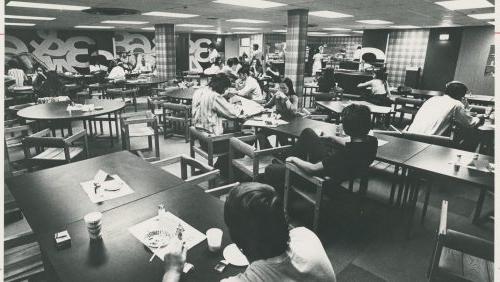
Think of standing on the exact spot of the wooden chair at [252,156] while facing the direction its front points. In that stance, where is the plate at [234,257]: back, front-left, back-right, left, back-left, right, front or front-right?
back-right

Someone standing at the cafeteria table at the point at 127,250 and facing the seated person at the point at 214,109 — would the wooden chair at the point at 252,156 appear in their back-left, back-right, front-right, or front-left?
front-right

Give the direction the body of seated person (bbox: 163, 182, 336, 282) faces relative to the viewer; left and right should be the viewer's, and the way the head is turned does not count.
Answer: facing away from the viewer and to the left of the viewer

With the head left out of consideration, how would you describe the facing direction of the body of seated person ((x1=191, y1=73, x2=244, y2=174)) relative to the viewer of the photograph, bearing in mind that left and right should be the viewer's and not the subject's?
facing away from the viewer and to the right of the viewer

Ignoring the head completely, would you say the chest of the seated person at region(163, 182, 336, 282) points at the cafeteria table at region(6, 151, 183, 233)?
yes

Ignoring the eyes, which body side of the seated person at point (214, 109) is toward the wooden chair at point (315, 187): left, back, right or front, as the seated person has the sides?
right

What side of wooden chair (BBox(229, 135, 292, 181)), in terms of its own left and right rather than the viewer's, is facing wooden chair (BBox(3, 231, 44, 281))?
back

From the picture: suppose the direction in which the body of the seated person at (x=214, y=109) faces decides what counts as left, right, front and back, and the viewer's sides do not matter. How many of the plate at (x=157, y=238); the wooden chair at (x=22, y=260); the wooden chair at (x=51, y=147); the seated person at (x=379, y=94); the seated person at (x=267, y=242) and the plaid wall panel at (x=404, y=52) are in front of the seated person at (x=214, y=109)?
2

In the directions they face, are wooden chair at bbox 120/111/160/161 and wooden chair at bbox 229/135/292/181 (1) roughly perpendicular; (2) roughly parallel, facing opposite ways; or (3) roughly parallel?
roughly perpendicular

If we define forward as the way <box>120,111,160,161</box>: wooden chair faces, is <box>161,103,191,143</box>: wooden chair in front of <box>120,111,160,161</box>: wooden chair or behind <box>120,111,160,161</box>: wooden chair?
behind
